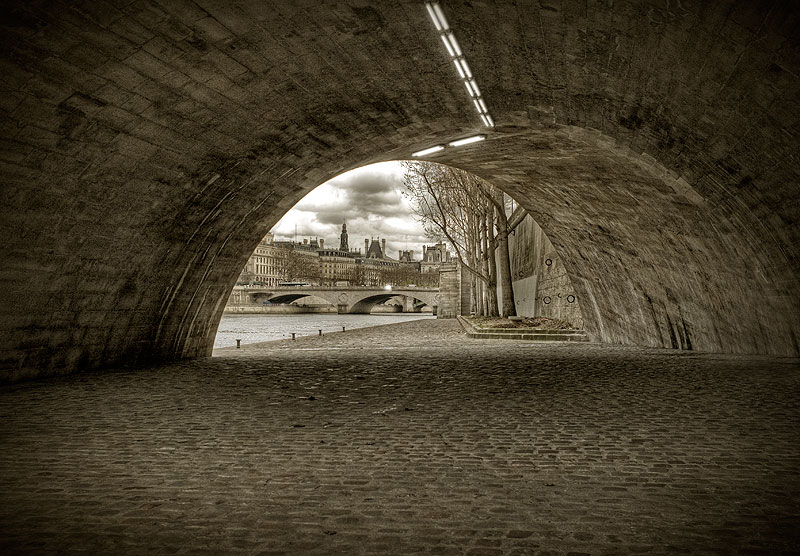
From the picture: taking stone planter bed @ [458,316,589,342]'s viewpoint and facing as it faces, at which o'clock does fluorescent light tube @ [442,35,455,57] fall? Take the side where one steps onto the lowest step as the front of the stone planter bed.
The fluorescent light tube is roughly at 12 o'clock from the stone planter bed.

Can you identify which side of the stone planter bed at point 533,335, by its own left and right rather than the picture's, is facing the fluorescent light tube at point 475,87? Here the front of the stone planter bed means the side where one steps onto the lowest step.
front

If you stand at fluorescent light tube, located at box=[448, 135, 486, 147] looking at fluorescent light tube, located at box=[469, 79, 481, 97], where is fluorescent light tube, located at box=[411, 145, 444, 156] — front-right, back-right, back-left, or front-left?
back-right

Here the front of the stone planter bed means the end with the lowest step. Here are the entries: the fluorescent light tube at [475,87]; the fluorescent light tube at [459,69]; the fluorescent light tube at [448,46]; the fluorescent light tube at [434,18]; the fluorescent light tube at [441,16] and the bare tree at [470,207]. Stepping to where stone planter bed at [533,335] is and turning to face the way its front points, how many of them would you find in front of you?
5
